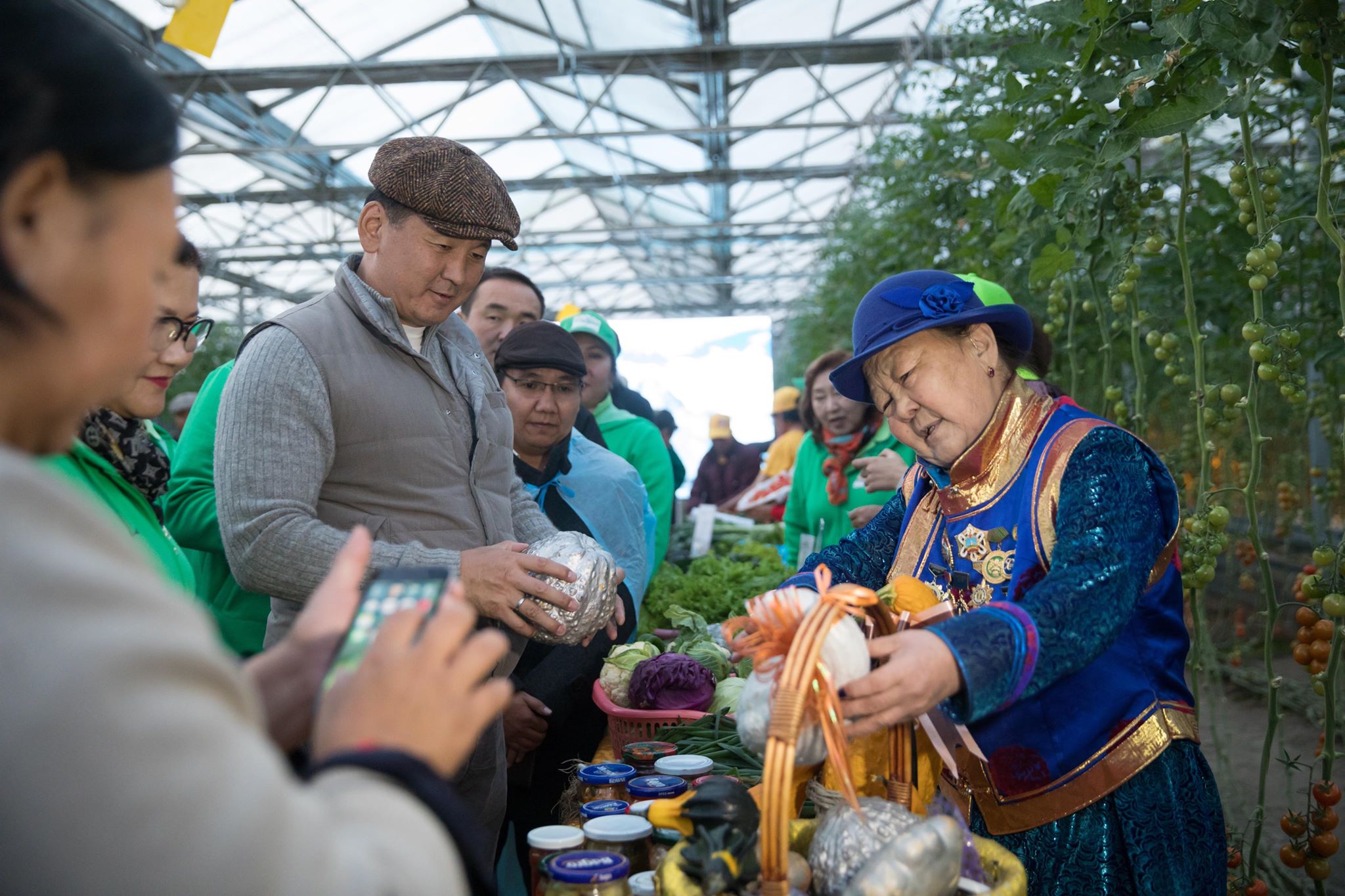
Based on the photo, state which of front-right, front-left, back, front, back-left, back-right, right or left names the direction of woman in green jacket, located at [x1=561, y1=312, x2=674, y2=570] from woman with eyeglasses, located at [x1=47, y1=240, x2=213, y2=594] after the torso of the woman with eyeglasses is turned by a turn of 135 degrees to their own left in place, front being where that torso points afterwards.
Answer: front-right

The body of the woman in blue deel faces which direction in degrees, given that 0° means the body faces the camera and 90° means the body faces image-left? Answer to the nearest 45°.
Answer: approximately 45°

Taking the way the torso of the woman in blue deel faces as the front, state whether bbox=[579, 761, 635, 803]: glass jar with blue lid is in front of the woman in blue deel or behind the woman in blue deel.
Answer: in front

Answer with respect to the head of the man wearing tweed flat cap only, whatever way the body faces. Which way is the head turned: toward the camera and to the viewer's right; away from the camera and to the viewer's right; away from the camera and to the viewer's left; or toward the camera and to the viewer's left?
toward the camera and to the viewer's right

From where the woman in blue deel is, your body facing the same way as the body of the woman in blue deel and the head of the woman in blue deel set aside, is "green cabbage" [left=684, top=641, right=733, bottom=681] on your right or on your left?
on your right

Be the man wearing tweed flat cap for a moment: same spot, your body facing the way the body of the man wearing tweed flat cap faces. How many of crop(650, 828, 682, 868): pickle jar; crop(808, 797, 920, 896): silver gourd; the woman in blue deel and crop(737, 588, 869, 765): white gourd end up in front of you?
4

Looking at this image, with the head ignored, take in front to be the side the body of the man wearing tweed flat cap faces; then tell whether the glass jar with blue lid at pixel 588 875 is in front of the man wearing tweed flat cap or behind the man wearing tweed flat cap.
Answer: in front

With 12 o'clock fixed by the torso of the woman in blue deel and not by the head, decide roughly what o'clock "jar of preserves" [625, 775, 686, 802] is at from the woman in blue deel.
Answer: The jar of preserves is roughly at 1 o'clock from the woman in blue deel.

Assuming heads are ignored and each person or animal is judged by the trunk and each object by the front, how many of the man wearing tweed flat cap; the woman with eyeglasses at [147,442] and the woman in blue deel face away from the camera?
0

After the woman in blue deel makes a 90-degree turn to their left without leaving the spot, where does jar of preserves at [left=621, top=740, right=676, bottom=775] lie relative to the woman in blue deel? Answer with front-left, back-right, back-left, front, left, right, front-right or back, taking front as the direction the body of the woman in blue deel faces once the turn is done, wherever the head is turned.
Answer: back-right

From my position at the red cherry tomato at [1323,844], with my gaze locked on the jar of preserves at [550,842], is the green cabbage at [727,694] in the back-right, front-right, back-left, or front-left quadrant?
front-right

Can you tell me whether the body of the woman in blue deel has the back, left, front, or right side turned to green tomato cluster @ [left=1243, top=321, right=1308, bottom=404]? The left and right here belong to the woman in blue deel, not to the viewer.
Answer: back

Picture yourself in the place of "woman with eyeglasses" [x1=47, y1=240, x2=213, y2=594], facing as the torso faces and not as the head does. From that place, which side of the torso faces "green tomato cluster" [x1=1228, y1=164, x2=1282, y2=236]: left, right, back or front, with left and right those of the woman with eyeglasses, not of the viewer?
front

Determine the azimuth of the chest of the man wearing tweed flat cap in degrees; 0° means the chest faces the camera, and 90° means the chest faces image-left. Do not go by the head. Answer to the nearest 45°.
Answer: approximately 315°

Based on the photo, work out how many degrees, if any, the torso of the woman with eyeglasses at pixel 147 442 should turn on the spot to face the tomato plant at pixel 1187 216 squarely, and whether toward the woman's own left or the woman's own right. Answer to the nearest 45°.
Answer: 0° — they already face it

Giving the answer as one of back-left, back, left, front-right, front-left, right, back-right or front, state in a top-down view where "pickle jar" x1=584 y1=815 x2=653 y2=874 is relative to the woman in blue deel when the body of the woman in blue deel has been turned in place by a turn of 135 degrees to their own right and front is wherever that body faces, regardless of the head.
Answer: back-left
